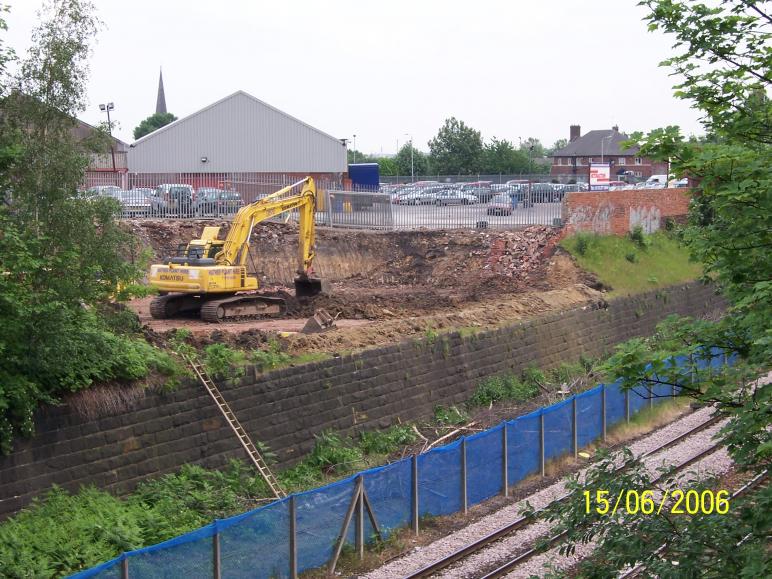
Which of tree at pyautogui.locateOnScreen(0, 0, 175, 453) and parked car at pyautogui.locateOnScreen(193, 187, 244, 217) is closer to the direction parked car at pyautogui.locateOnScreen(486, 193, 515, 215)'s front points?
the tree

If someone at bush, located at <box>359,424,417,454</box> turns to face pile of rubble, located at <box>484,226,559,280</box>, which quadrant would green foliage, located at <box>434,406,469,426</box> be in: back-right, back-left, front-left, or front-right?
front-right

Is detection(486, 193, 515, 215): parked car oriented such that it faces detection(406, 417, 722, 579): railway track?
yes

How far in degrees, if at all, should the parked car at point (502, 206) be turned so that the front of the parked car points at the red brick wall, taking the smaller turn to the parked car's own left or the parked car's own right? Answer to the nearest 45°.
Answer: approximately 45° to the parked car's own left

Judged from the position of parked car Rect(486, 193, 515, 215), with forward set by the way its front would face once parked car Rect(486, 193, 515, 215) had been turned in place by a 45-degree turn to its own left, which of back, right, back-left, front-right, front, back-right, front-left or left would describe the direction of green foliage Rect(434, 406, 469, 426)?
front-right

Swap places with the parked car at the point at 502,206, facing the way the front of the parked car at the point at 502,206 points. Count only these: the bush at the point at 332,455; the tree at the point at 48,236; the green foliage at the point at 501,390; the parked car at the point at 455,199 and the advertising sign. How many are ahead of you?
3

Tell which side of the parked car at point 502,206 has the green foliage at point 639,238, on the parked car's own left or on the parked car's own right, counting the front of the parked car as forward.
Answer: on the parked car's own left

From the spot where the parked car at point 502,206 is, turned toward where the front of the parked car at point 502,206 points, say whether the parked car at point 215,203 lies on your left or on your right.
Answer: on your right

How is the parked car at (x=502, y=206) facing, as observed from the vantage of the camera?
facing the viewer

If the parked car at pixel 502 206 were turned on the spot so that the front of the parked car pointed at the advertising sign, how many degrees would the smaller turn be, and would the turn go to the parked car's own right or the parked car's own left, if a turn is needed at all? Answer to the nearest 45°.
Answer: approximately 135° to the parked car's own left

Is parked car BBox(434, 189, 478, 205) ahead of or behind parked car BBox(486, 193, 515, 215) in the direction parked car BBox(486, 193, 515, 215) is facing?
behind

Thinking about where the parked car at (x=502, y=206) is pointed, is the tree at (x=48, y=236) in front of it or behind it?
in front

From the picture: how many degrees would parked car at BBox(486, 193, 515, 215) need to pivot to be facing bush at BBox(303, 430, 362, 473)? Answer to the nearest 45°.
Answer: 0° — it already faces it

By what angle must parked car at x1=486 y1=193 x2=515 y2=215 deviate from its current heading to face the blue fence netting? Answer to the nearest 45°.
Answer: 0° — it already faces it

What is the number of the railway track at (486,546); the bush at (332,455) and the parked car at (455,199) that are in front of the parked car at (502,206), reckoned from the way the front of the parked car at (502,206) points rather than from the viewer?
2

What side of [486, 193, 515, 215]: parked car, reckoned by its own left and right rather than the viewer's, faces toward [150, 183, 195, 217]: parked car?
right

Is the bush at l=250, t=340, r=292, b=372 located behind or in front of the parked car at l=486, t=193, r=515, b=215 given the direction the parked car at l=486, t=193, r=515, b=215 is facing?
in front

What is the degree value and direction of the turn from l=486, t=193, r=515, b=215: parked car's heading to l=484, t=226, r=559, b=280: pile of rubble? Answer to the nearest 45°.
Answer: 0° — it already faces it

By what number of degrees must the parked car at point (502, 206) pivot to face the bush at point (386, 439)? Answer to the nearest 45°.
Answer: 0° — it already faces it
